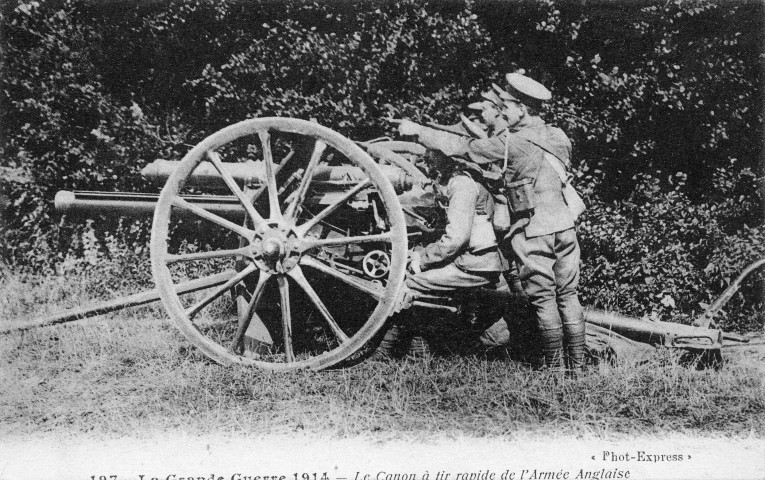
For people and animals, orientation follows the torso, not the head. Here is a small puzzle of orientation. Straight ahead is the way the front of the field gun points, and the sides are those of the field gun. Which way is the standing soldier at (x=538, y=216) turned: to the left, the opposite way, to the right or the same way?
the same way

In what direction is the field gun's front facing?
to the viewer's left

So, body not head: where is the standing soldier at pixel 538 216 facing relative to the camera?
to the viewer's left

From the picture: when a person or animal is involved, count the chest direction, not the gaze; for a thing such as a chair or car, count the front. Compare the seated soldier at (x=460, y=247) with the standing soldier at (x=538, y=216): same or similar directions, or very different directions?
same or similar directions

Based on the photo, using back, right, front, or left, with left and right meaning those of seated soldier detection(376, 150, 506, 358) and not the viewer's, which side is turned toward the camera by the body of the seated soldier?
left

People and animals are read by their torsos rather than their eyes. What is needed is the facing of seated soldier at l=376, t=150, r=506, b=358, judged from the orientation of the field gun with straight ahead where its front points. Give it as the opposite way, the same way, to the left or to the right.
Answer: the same way
